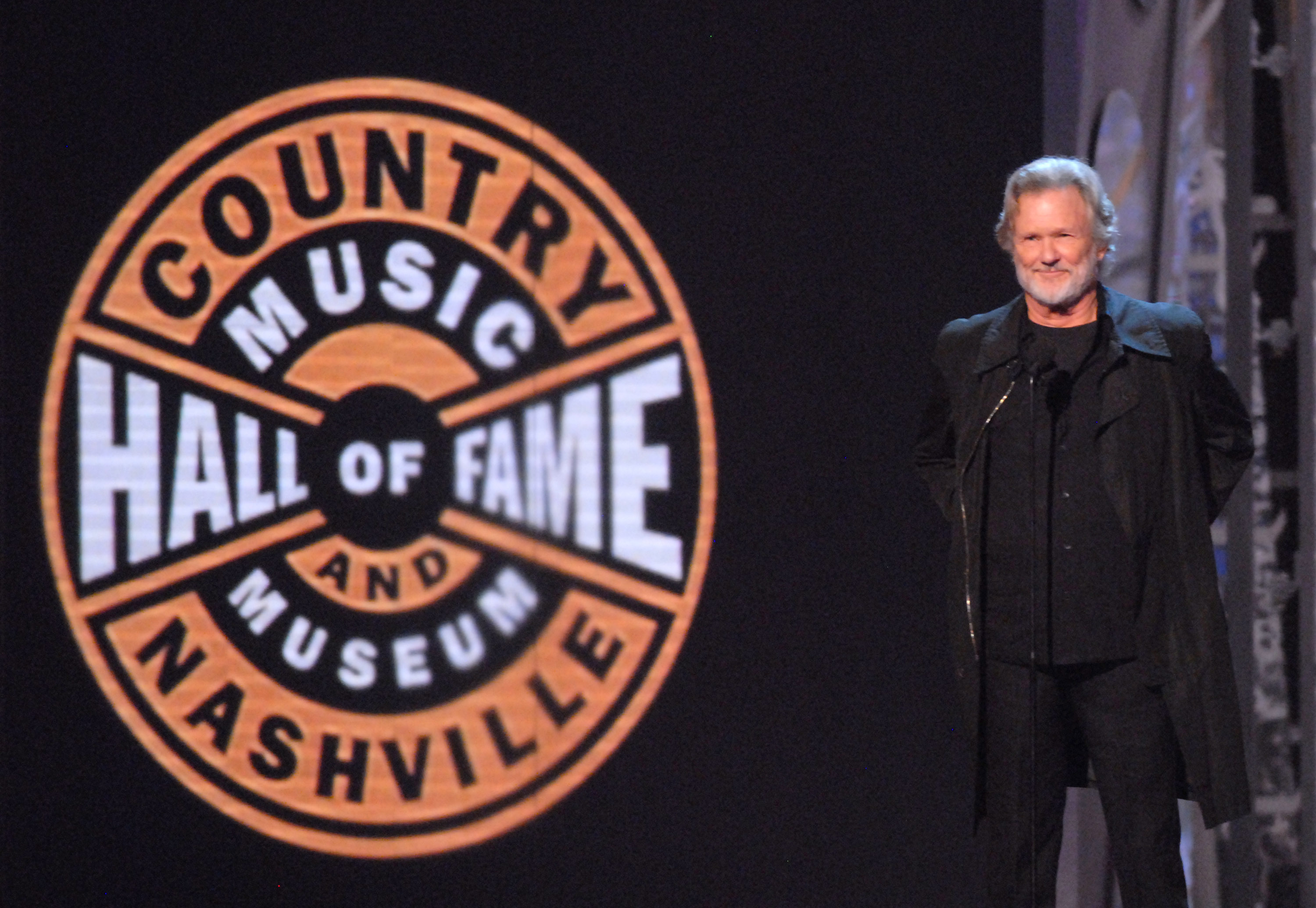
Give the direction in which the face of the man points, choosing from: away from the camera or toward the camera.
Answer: toward the camera

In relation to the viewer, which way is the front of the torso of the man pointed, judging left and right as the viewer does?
facing the viewer
